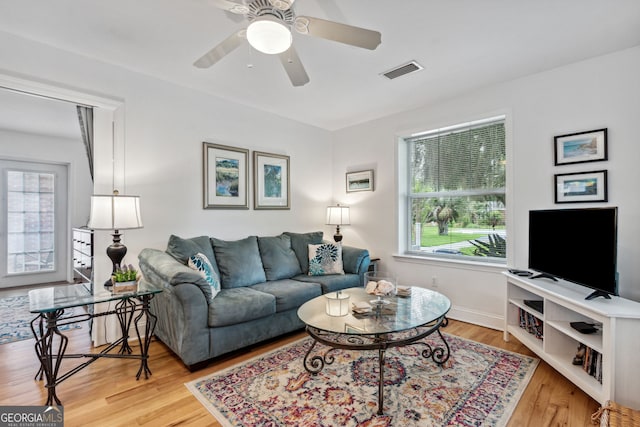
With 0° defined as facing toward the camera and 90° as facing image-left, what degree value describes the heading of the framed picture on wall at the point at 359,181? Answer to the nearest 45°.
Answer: approximately 45°

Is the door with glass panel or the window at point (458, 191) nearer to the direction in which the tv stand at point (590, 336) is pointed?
the door with glass panel

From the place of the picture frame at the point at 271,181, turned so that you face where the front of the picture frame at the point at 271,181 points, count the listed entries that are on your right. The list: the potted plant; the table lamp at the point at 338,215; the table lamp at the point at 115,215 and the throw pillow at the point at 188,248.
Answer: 3

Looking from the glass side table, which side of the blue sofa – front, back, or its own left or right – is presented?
right

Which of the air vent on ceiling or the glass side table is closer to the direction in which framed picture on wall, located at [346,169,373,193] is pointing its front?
the glass side table

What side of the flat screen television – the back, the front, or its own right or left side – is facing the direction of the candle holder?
front

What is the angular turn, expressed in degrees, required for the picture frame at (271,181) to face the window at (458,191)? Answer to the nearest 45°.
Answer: approximately 45° to its left

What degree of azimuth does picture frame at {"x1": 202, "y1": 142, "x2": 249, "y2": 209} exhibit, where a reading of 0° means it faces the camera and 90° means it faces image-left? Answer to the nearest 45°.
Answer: approximately 315°

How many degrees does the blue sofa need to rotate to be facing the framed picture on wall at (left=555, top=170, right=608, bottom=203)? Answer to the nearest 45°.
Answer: approximately 45° to its left

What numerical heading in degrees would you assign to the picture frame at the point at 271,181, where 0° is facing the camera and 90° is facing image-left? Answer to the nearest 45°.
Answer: approximately 315°

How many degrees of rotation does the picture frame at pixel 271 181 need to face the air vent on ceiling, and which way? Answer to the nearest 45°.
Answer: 0° — it already faces it

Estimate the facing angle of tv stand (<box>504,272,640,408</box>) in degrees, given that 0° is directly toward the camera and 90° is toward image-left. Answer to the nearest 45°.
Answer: approximately 45°
